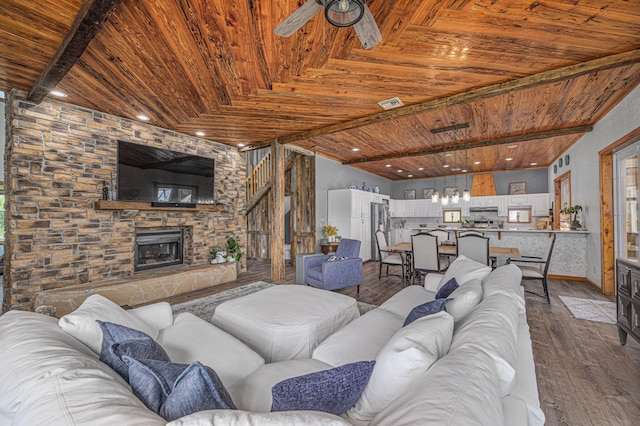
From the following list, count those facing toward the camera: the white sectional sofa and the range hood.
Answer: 1

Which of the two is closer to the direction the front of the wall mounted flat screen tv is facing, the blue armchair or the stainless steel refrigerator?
the blue armchair

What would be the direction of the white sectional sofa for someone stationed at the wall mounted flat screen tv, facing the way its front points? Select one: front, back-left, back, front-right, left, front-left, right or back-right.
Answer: front-right

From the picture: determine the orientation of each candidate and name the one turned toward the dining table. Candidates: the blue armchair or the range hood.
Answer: the range hood

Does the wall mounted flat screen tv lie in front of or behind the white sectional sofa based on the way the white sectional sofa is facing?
in front

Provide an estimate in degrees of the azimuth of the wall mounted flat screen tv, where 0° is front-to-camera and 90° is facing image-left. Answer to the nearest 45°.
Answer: approximately 315°

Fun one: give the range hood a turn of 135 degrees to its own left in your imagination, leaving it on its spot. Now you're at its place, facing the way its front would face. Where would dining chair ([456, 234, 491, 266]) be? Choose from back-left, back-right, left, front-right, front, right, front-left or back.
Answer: back-right

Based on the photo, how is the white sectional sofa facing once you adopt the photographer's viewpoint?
facing away from the viewer

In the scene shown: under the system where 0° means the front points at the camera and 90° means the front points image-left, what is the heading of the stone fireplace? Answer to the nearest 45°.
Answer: approximately 315°

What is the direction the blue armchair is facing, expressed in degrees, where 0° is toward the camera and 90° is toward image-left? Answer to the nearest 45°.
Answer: approximately 45°

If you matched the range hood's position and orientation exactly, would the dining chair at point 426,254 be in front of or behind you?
in front

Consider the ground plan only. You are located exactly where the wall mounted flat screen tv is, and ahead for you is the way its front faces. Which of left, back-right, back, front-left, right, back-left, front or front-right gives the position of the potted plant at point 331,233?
front-left

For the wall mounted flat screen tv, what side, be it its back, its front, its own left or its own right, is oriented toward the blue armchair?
front

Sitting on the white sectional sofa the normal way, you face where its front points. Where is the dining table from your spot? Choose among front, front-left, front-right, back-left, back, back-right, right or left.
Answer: front-right

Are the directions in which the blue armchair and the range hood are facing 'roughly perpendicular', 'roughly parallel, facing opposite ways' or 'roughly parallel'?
roughly perpendicular

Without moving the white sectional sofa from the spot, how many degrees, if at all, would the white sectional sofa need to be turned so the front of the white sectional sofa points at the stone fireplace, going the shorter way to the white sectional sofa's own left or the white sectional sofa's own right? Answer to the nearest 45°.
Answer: approximately 45° to the white sectional sofa's own left

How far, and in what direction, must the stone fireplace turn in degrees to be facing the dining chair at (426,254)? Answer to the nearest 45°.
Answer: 0° — it already faces it

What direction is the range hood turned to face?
toward the camera

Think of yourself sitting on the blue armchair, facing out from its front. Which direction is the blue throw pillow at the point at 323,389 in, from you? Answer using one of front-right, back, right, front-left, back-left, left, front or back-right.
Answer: front-left
